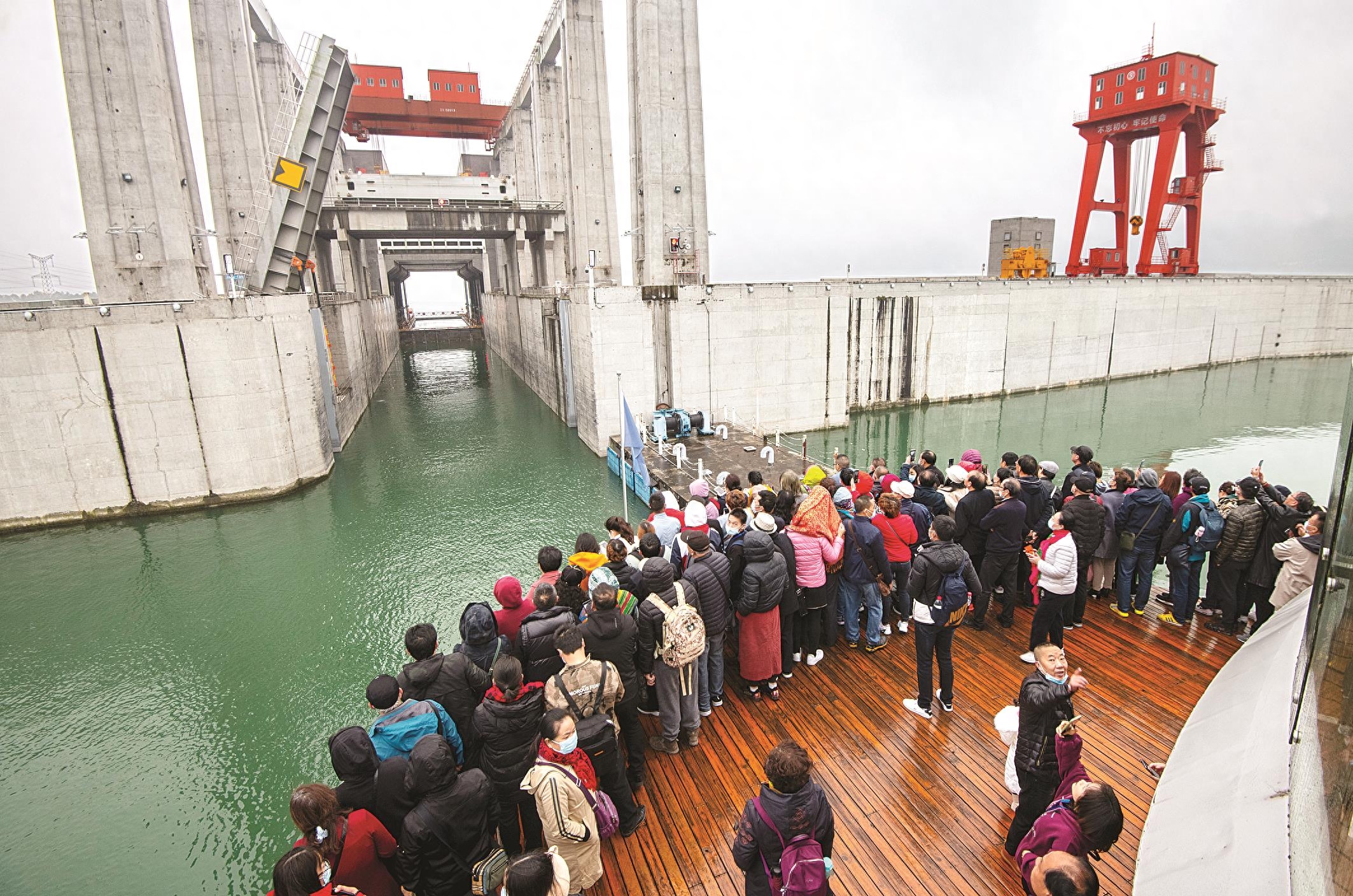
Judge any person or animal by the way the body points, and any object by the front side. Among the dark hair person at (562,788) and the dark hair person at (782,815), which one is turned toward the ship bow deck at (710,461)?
the dark hair person at (782,815)

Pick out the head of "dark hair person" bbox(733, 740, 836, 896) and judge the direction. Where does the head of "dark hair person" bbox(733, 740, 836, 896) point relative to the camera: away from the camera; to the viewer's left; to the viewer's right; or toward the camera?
away from the camera

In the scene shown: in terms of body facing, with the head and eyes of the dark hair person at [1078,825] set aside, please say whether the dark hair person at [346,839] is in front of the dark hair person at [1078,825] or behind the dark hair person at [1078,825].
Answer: in front

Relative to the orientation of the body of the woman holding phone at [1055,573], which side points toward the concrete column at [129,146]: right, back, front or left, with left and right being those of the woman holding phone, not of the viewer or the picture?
front

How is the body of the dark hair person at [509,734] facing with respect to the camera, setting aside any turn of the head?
away from the camera

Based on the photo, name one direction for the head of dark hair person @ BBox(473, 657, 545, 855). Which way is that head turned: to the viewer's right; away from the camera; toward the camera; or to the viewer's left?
away from the camera

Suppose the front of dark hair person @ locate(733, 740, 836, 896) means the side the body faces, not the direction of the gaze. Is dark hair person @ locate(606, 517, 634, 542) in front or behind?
in front

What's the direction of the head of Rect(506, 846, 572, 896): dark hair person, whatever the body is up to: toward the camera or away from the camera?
away from the camera

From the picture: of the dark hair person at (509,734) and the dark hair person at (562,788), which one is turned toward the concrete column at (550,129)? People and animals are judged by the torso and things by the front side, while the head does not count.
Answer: the dark hair person at (509,734)

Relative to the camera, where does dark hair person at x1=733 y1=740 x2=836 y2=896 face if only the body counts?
away from the camera
